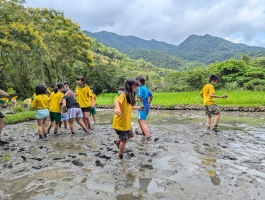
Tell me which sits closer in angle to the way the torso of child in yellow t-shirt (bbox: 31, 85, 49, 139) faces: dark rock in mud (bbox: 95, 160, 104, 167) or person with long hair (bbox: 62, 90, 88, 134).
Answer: the person with long hair

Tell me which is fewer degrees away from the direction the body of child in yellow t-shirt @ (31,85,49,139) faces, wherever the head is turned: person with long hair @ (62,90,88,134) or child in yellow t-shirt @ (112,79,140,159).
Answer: the person with long hair
